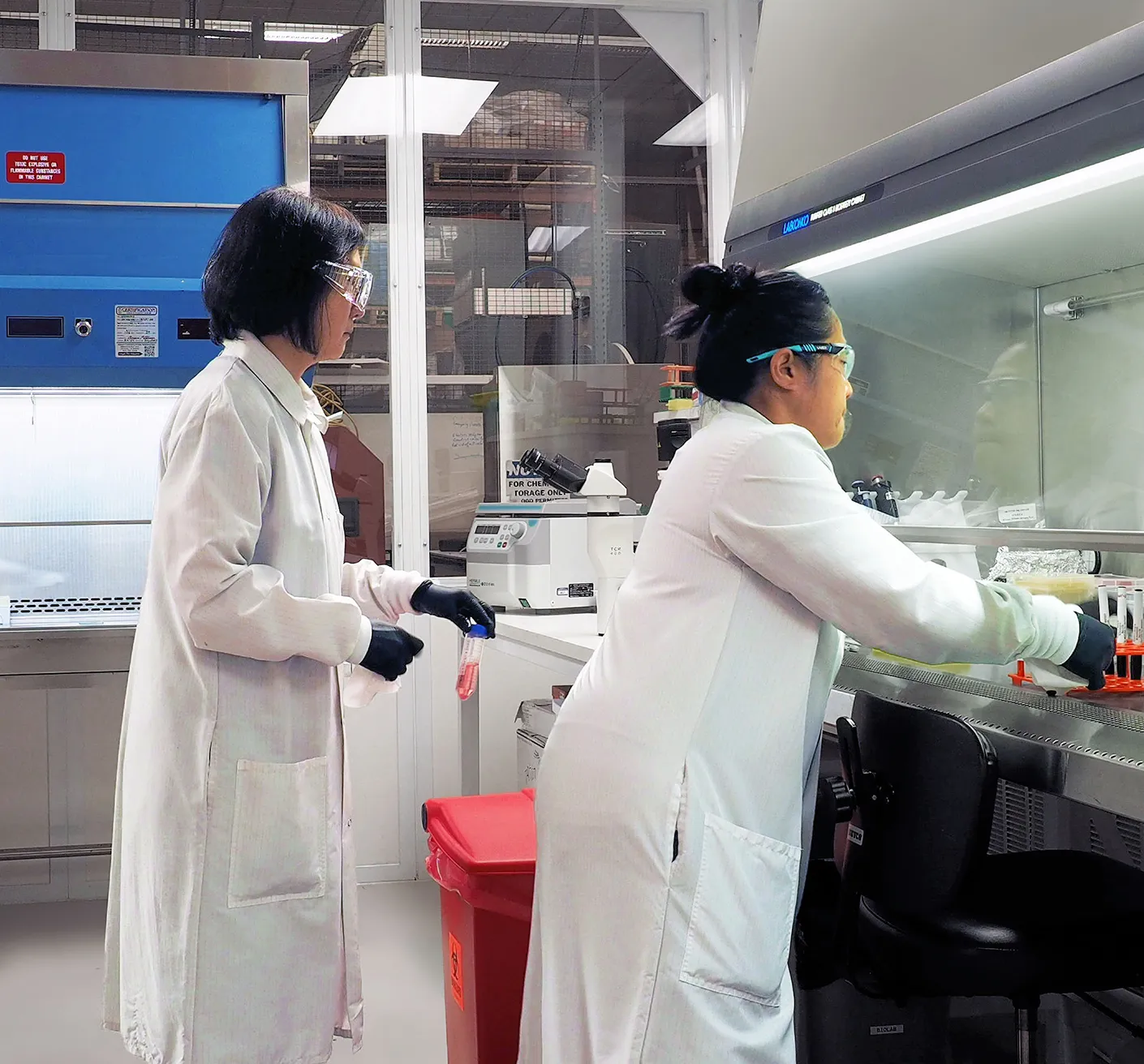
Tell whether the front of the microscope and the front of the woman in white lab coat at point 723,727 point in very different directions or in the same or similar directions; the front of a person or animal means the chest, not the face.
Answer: very different directions

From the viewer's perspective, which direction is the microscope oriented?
to the viewer's left

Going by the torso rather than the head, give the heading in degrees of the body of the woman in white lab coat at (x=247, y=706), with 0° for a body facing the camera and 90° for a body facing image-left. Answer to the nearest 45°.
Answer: approximately 270°

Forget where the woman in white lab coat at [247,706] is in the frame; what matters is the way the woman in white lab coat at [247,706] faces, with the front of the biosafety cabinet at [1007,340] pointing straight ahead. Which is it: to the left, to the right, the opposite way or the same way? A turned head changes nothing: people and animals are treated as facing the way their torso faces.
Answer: the opposite way

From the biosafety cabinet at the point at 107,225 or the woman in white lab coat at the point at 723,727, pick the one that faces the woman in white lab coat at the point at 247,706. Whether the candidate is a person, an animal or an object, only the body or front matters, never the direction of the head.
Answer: the biosafety cabinet

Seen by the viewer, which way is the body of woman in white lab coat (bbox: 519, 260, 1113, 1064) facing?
to the viewer's right

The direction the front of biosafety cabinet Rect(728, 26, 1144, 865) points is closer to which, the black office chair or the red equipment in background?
the black office chair

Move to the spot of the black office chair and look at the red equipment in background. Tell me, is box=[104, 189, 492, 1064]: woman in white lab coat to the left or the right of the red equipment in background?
left

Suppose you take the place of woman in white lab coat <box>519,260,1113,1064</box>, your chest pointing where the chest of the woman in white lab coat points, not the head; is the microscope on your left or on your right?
on your left

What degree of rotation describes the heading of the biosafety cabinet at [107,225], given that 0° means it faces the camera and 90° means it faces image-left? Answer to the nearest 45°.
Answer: approximately 0°

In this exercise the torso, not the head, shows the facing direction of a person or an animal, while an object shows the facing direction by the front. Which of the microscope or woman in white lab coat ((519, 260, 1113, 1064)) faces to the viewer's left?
the microscope

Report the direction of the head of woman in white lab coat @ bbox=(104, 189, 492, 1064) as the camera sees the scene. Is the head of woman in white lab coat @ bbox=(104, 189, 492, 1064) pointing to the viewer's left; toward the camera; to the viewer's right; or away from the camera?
to the viewer's right

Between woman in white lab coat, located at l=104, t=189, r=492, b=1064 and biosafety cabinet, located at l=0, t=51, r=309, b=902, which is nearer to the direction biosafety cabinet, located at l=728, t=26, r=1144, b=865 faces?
the woman in white lab coat

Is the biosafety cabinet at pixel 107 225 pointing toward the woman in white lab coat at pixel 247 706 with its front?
yes

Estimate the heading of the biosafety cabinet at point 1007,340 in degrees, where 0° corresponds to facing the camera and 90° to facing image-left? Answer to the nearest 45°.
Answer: approximately 45°

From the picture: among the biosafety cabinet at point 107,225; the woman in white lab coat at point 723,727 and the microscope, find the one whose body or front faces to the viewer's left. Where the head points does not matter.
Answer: the microscope

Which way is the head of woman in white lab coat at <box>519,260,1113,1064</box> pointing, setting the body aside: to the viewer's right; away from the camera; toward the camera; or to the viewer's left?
to the viewer's right
